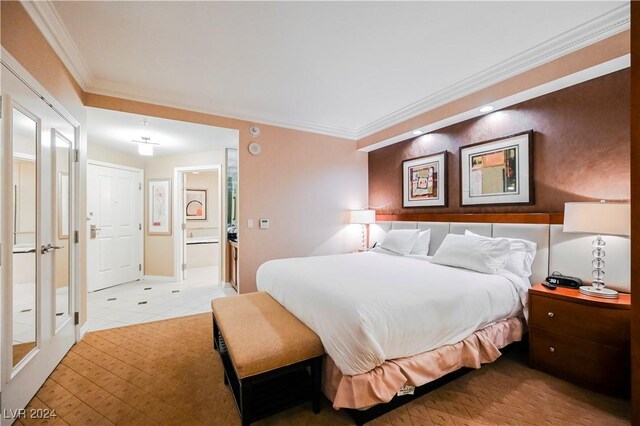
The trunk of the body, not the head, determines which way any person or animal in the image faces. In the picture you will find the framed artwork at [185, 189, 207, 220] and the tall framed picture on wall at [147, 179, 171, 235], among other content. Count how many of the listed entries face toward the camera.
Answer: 2

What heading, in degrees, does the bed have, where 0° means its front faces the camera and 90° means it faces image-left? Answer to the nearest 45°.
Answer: approximately 45°

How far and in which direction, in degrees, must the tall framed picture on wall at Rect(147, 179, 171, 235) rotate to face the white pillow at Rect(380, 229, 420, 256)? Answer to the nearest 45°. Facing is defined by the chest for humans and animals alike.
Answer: approximately 45° to its left

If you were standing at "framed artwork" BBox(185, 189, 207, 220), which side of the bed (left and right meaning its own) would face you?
right

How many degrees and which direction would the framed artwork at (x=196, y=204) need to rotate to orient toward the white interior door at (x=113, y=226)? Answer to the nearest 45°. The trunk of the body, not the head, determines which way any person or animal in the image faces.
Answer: approximately 45° to its right

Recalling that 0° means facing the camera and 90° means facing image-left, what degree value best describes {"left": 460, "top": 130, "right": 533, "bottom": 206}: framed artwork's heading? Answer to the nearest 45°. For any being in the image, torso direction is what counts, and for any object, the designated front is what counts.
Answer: approximately 45°
